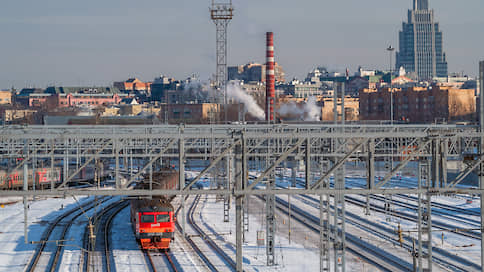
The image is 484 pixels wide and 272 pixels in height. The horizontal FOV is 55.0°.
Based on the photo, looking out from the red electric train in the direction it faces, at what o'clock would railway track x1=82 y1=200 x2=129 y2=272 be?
The railway track is roughly at 2 o'clock from the red electric train.

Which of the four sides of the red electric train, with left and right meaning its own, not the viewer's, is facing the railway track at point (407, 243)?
left

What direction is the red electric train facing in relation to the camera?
toward the camera

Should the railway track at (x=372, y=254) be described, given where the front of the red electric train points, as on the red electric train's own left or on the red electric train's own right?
on the red electric train's own left

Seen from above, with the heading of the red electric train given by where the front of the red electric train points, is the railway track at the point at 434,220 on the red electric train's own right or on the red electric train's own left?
on the red electric train's own left

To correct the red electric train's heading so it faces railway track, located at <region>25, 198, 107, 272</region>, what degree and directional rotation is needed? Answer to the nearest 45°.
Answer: approximately 135° to its right

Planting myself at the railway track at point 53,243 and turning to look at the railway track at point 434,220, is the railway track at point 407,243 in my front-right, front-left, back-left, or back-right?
front-right

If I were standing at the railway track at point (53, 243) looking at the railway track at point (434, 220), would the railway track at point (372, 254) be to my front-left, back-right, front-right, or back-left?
front-right
